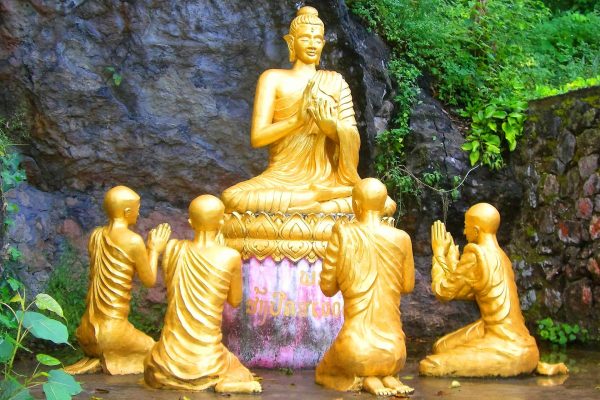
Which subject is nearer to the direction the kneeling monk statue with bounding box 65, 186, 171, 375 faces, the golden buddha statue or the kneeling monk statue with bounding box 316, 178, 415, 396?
the golden buddha statue

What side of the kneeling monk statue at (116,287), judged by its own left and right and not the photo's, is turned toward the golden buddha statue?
front

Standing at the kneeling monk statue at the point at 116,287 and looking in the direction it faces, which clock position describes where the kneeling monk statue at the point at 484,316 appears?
the kneeling monk statue at the point at 484,316 is roughly at 2 o'clock from the kneeling monk statue at the point at 116,287.

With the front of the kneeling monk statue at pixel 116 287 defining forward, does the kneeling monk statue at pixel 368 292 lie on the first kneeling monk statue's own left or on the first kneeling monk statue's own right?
on the first kneeling monk statue's own right

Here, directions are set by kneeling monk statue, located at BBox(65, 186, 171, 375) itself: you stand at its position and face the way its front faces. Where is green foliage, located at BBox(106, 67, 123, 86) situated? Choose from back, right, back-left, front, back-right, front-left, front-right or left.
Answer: front-left

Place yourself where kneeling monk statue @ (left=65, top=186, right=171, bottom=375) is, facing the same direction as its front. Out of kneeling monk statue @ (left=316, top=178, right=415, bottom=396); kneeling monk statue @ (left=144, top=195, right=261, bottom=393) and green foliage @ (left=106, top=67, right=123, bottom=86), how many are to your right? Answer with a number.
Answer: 2

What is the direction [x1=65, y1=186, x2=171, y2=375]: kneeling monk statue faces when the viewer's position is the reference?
facing away from the viewer and to the right of the viewer

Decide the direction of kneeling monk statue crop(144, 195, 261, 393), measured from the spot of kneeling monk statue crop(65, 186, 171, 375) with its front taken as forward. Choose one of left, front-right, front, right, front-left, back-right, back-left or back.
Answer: right
